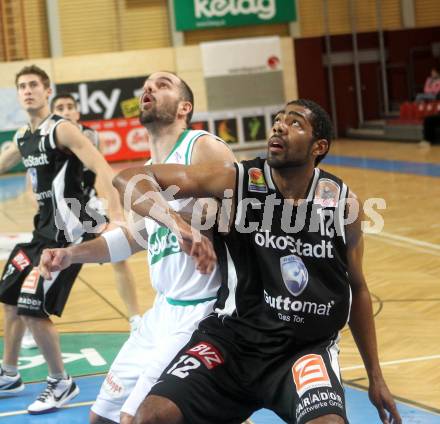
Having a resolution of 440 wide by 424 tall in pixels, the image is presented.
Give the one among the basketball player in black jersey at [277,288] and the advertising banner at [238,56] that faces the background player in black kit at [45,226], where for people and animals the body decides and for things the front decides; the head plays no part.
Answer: the advertising banner

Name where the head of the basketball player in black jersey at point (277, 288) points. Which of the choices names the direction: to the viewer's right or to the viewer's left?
to the viewer's left

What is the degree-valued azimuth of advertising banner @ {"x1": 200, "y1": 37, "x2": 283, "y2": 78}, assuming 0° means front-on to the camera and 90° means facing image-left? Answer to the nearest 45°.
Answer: approximately 0°

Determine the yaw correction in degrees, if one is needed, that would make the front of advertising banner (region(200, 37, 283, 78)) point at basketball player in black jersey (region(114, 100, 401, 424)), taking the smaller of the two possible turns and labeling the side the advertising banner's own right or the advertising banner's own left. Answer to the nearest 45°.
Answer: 0° — it already faces them

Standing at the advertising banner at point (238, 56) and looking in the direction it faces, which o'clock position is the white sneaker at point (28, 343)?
The white sneaker is roughly at 12 o'clock from the advertising banner.

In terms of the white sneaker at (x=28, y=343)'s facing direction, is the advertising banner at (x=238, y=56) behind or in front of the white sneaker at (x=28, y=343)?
behind

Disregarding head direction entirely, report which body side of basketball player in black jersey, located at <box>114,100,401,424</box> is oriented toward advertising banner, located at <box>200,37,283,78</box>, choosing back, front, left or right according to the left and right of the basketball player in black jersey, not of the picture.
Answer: back
